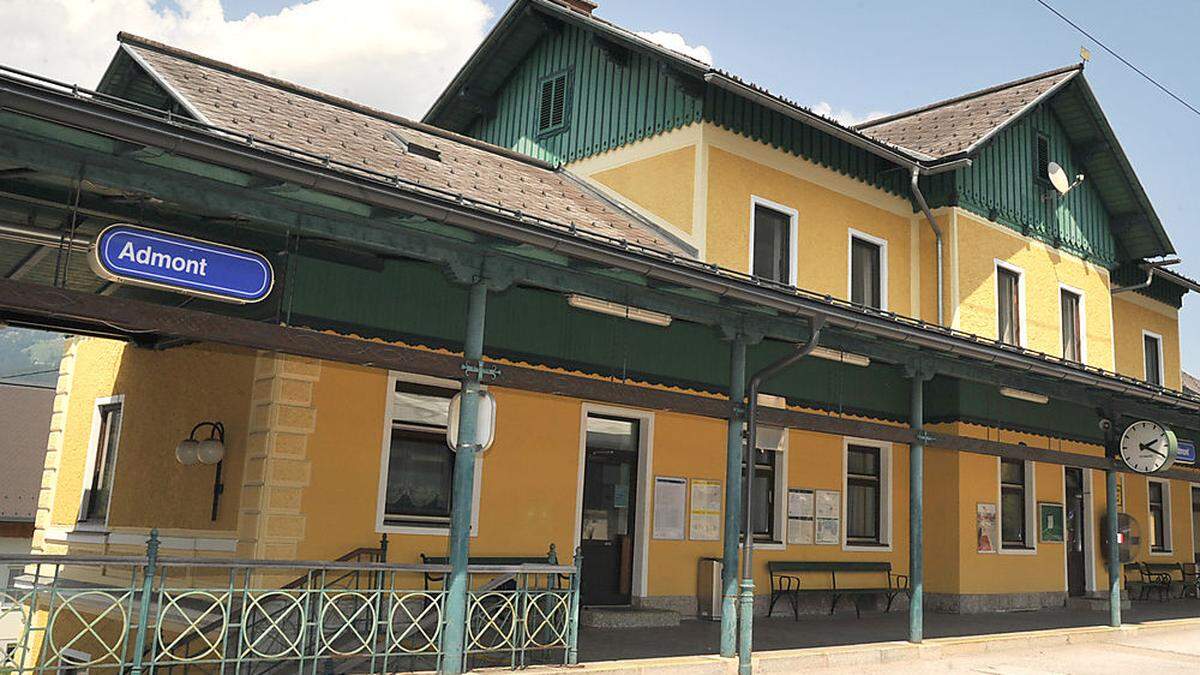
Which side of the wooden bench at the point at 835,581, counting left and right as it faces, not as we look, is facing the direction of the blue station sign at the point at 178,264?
right

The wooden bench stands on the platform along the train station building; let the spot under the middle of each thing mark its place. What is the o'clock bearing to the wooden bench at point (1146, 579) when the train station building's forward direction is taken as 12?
The wooden bench is roughly at 9 o'clock from the train station building.

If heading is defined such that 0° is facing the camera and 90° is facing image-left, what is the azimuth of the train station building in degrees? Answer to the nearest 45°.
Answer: approximately 315°

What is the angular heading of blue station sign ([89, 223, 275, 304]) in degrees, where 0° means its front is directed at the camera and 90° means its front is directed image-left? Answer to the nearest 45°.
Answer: approximately 315°

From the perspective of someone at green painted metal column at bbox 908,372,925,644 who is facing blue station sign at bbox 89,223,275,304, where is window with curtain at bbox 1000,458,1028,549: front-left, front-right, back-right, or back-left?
back-right
